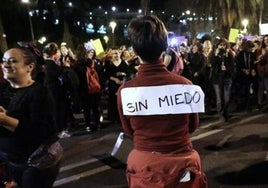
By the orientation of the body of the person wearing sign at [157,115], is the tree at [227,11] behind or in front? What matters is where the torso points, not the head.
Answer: in front

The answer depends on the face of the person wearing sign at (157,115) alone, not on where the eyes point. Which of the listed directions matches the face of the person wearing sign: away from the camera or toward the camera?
away from the camera

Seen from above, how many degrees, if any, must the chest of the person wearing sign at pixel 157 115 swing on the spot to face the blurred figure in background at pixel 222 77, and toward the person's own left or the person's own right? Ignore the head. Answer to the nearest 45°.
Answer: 0° — they already face them

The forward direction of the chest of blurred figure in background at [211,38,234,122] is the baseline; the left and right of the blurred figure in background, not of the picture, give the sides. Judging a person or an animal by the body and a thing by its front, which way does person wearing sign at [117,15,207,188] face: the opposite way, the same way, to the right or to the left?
the opposite way

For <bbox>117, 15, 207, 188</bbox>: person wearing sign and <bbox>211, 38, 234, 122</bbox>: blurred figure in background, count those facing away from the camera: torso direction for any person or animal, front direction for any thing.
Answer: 1

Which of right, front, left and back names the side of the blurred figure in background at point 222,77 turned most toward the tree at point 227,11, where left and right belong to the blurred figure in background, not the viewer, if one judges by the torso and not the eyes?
back

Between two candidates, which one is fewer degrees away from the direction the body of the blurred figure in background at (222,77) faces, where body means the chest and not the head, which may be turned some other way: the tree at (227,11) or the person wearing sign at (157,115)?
the person wearing sign

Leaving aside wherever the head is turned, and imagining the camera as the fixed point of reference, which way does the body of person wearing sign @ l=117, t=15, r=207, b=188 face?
away from the camera

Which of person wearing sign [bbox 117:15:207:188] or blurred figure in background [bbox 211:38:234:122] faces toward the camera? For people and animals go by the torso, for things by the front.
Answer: the blurred figure in background

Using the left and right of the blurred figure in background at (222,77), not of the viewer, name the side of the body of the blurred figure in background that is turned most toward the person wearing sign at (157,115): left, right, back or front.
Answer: front

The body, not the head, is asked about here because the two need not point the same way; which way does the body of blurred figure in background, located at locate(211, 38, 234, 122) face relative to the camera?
toward the camera
